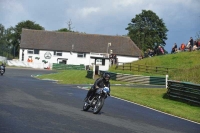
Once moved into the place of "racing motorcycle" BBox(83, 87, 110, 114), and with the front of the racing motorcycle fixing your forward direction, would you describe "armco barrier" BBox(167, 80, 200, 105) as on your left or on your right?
on your left

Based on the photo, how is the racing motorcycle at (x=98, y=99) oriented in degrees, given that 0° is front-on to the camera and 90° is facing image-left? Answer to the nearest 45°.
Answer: approximately 315°

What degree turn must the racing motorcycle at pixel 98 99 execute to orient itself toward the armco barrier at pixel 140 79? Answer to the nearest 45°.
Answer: approximately 135° to its left
